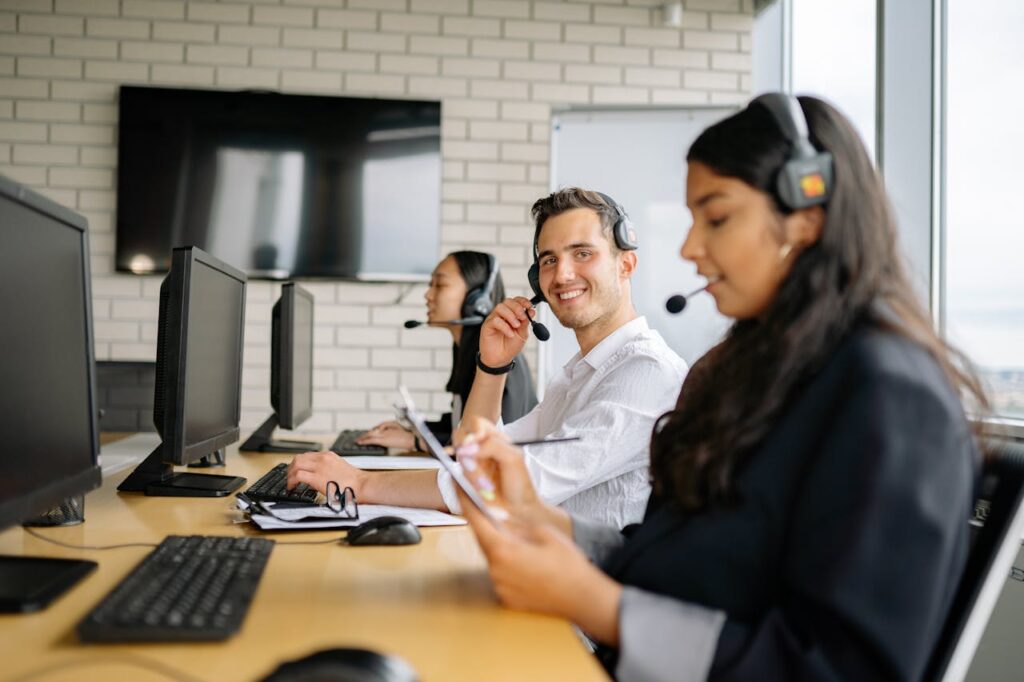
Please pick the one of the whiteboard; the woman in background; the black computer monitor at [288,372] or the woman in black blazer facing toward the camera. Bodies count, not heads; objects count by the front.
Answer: the whiteboard

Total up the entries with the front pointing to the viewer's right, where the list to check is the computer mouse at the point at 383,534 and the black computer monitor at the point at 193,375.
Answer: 1

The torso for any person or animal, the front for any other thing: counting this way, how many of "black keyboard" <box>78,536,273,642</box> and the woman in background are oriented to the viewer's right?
1

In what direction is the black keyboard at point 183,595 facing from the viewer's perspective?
to the viewer's right

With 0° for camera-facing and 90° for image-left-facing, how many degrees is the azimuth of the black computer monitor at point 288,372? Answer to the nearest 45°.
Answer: approximately 270°

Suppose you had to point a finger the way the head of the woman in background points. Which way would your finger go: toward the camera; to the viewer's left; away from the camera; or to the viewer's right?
to the viewer's left

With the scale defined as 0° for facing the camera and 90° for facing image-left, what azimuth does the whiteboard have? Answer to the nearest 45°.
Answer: approximately 0°

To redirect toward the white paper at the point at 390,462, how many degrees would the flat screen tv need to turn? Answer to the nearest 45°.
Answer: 0° — it already faces it

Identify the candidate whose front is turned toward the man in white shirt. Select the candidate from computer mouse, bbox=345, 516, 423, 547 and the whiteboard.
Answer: the whiteboard

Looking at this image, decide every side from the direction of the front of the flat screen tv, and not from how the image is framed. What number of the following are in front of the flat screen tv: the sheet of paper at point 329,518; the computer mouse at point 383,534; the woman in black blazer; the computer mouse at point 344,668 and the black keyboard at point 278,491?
5

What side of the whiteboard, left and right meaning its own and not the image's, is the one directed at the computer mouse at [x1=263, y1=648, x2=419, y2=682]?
front

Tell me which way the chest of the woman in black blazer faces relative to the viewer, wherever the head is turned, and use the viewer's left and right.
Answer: facing to the left of the viewer

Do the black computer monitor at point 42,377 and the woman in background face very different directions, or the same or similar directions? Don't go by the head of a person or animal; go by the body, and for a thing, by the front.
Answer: very different directions

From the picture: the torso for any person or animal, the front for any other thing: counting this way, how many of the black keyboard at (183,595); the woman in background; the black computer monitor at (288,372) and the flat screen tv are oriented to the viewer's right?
2

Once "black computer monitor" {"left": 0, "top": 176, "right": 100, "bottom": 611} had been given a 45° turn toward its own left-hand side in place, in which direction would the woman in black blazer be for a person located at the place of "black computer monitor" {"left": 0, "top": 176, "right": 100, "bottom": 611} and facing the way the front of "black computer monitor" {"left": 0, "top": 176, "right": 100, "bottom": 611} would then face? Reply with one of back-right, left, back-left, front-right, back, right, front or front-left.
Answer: front-right

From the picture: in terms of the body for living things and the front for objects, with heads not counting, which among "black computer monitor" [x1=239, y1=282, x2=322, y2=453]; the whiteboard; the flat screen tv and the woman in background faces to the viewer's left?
the woman in background

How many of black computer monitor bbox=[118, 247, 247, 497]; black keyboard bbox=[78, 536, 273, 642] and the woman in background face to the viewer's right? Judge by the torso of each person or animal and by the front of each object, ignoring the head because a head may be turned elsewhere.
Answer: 2

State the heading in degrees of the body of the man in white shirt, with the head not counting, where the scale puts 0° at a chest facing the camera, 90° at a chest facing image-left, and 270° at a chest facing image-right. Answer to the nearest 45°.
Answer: approximately 45°

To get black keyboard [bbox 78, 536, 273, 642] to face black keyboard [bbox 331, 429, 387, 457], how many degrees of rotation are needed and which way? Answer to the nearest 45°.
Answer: approximately 90° to its left

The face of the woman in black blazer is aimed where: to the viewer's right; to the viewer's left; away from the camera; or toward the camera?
to the viewer's left
